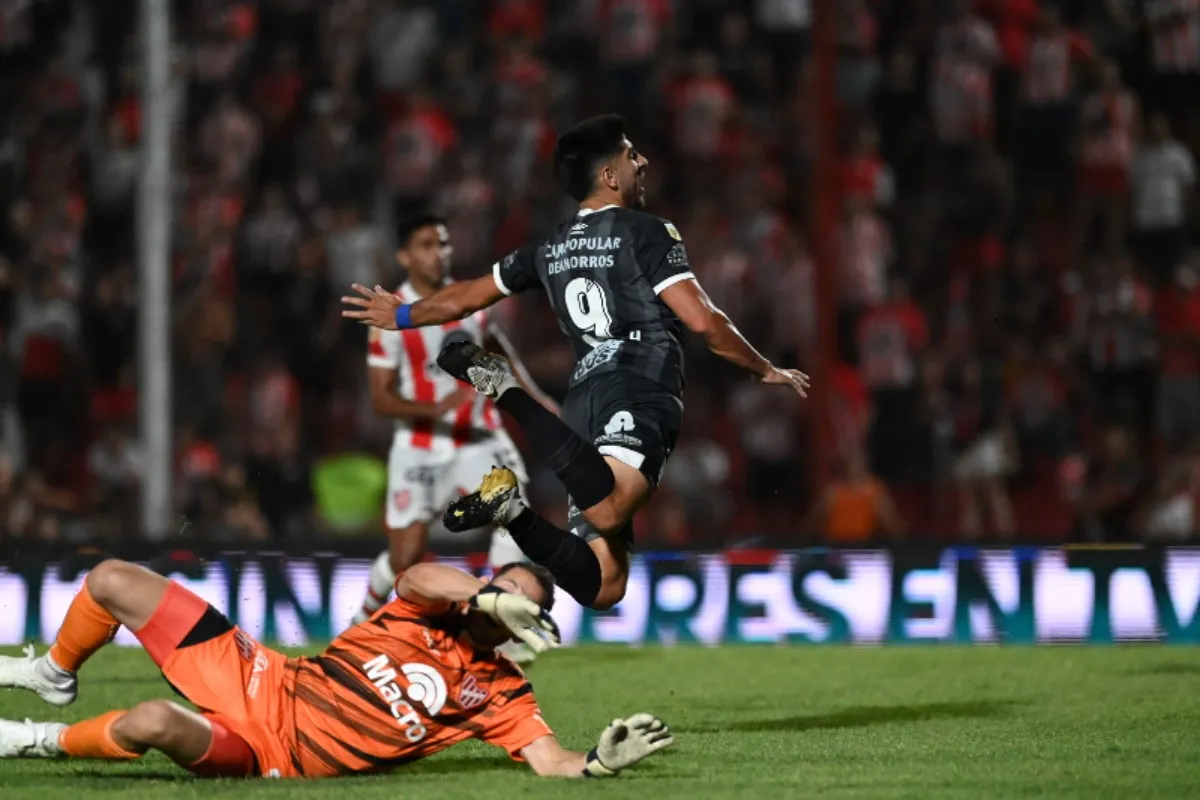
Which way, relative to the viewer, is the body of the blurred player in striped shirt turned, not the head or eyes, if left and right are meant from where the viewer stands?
facing the viewer and to the right of the viewer

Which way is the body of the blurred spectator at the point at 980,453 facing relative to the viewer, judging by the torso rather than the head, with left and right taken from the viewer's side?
facing the viewer

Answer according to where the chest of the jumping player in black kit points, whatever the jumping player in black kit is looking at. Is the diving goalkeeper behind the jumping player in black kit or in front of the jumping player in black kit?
behind

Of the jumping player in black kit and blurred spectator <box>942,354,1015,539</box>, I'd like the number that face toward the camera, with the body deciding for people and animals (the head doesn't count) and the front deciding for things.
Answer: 1

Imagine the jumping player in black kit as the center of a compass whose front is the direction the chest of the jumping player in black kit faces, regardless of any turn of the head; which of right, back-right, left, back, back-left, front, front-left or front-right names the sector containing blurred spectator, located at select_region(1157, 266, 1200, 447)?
front

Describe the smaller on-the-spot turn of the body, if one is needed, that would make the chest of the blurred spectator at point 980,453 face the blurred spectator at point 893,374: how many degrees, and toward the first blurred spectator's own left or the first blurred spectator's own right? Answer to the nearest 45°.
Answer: approximately 90° to the first blurred spectator's own right

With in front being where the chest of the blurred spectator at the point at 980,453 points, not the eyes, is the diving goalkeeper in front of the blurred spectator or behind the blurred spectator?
in front

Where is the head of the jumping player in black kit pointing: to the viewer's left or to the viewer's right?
to the viewer's right

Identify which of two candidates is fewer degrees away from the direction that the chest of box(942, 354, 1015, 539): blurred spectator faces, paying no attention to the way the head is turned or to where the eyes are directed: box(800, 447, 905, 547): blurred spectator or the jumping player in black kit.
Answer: the jumping player in black kit
